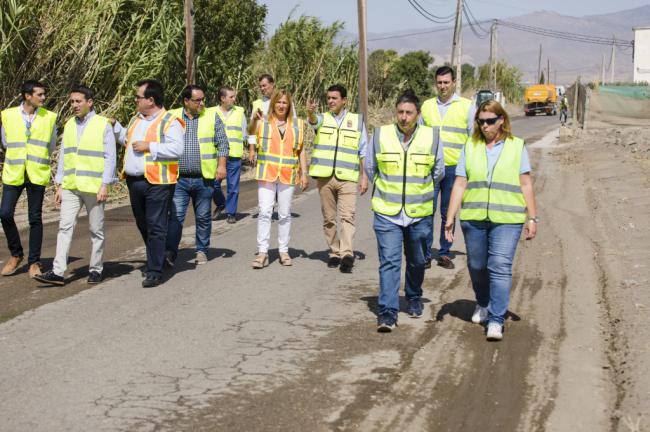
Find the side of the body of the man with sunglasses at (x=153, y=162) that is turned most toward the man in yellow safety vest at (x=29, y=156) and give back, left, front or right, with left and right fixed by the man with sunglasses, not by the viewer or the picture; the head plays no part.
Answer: right

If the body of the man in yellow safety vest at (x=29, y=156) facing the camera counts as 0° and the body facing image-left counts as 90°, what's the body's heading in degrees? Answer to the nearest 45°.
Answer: approximately 0°

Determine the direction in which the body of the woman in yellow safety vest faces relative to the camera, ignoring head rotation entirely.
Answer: toward the camera

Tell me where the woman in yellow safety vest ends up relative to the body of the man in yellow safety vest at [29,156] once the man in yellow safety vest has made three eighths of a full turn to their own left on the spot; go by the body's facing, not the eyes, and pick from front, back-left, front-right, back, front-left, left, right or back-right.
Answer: right

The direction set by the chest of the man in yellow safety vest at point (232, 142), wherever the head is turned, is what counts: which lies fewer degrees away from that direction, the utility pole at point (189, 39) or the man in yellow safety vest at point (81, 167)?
the man in yellow safety vest

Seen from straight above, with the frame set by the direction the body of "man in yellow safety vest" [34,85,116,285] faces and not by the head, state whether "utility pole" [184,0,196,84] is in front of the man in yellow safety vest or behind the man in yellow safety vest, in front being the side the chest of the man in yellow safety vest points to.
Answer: behind

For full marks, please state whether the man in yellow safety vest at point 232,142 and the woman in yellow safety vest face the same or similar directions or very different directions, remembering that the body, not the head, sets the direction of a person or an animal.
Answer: same or similar directions

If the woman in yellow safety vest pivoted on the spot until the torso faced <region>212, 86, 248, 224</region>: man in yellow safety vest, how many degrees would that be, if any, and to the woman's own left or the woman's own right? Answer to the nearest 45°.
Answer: approximately 135° to the woman's own right

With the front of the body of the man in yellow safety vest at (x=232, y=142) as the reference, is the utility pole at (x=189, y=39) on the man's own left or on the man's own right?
on the man's own right

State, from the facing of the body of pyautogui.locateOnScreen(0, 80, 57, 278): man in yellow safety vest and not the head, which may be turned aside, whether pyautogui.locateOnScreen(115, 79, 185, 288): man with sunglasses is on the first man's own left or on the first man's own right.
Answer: on the first man's own left

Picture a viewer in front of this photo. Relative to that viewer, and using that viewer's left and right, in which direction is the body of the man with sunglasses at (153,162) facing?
facing the viewer and to the left of the viewer

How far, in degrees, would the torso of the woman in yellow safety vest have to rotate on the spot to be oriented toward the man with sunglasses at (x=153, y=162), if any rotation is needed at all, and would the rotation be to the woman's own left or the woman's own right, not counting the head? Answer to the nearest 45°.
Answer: approximately 90° to the woman's own right

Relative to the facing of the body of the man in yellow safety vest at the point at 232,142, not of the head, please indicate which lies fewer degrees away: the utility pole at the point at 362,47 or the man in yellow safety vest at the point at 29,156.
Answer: the man in yellow safety vest

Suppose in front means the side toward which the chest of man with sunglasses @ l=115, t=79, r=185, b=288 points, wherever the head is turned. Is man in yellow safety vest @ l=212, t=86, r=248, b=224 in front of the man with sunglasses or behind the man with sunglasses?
behind
